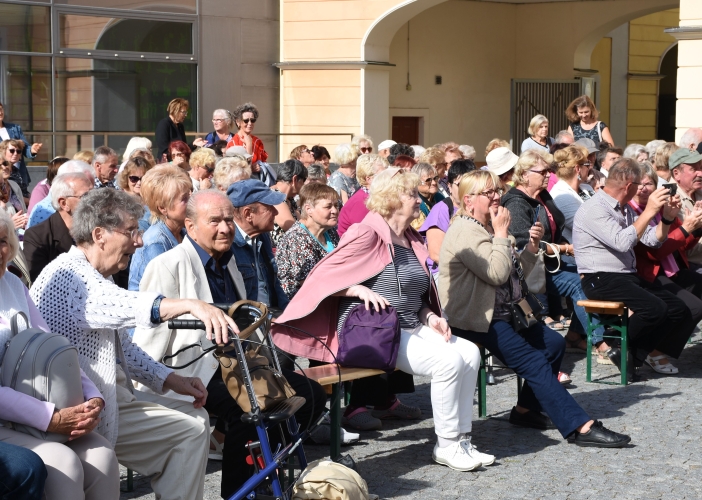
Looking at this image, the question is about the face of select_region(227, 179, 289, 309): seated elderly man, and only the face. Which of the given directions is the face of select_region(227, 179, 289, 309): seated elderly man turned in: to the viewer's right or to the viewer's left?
to the viewer's right

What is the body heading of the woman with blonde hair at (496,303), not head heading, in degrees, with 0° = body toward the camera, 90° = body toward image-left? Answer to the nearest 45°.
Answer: approximately 270°

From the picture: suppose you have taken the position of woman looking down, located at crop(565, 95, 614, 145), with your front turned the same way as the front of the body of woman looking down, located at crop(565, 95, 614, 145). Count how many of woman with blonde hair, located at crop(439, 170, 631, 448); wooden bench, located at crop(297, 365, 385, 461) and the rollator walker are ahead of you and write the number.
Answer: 3

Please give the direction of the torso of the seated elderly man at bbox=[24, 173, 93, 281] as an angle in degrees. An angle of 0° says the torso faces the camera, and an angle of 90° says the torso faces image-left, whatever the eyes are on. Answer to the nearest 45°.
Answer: approximately 270°

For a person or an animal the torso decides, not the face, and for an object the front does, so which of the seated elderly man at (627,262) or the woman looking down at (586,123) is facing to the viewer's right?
the seated elderly man

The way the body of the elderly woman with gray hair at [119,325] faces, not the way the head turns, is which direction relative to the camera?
to the viewer's right

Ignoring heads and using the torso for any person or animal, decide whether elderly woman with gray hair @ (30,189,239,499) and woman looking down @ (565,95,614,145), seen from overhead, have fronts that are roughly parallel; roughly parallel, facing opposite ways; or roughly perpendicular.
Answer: roughly perpendicular
